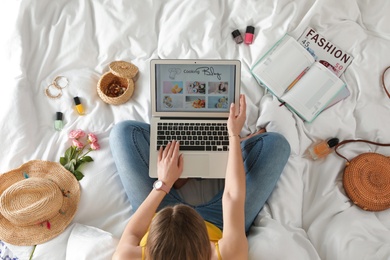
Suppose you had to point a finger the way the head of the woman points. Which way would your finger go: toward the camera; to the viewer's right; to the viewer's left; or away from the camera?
away from the camera

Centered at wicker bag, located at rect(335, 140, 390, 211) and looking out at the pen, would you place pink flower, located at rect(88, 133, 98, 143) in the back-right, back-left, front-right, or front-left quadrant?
front-left

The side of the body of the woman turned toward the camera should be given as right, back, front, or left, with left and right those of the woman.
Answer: back

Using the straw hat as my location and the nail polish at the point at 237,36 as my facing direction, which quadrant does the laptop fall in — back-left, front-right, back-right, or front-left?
front-right

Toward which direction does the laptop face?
toward the camera

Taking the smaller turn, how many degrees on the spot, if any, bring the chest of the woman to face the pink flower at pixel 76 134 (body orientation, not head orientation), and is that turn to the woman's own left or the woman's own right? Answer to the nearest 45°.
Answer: approximately 90° to the woman's own left

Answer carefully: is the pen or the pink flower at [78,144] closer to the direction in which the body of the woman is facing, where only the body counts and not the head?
the pen

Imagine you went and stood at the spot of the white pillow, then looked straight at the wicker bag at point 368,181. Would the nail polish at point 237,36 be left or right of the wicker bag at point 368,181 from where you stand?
left
